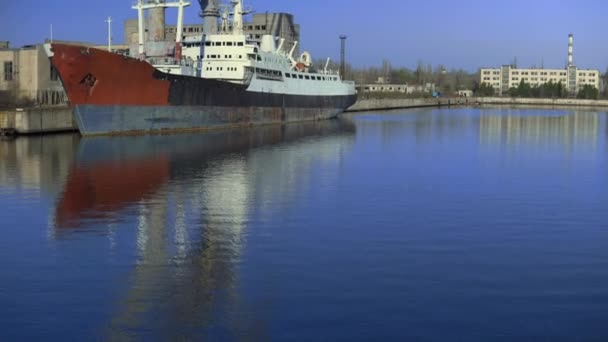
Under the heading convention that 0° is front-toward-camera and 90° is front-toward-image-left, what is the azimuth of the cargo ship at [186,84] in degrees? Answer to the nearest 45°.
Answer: approximately 45°

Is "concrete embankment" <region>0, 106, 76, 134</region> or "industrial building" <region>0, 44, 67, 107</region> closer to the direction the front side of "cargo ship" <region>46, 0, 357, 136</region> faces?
the concrete embankment

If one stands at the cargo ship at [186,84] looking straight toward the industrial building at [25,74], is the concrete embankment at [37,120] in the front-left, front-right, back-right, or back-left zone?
front-left

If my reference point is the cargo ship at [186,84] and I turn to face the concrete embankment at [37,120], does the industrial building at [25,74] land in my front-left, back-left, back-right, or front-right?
front-right

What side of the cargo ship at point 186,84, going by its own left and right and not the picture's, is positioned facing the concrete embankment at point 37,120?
front
